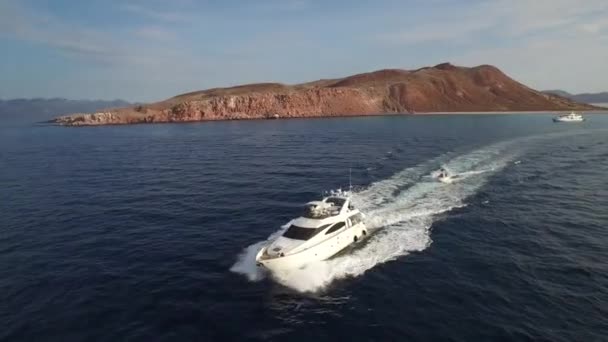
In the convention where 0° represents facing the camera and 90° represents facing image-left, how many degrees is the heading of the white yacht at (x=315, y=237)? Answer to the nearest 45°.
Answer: approximately 45°
